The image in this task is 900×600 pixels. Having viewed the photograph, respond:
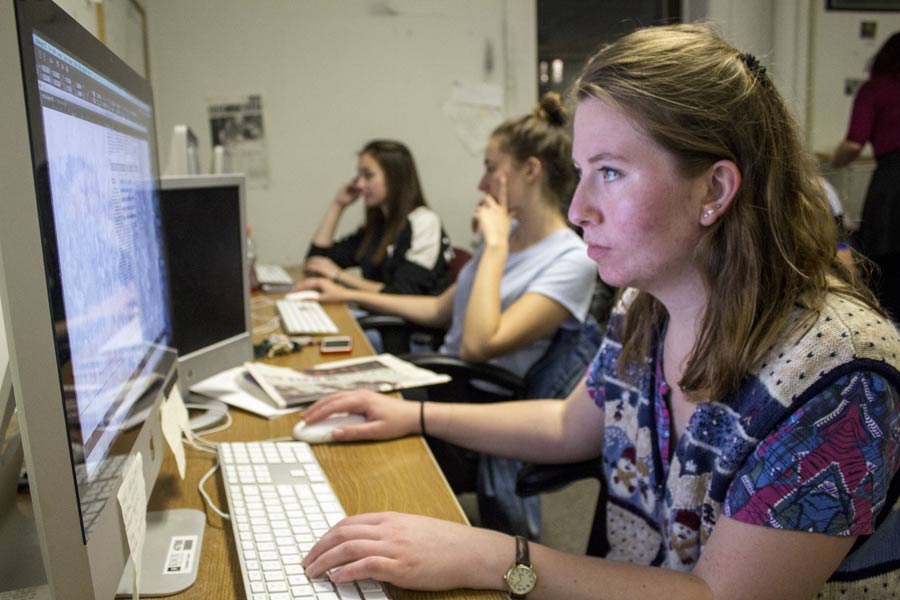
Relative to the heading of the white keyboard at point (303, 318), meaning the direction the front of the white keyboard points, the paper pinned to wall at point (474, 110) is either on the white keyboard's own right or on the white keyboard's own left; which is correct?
on the white keyboard's own left

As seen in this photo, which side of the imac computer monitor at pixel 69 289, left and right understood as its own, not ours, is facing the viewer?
right

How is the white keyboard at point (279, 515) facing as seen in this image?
to the viewer's right

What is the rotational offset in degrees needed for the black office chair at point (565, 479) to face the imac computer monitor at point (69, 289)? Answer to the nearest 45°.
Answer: approximately 45° to its left

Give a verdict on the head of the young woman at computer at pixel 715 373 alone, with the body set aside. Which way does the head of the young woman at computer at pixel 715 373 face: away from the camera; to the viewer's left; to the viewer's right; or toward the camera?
to the viewer's left

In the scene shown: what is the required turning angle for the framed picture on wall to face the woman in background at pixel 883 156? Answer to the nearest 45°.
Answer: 0° — it already faces them

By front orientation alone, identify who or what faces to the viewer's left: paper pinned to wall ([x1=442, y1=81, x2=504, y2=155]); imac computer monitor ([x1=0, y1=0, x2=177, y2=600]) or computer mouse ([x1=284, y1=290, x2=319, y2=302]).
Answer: the computer mouse

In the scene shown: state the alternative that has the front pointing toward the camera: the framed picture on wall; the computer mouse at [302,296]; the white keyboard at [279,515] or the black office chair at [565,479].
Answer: the framed picture on wall

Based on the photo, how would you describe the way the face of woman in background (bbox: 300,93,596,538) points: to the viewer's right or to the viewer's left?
to the viewer's left

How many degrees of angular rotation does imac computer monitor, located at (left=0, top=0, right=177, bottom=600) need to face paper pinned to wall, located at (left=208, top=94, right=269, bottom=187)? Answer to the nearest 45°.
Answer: approximately 90° to its left

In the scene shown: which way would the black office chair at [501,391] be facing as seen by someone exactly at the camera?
facing to the left of the viewer

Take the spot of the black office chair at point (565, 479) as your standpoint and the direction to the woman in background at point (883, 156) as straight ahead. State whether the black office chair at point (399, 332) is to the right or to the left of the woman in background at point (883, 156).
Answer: left

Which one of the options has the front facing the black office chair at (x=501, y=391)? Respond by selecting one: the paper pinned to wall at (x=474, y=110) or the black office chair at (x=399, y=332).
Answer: the paper pinned to wall

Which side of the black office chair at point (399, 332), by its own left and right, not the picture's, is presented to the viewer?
left

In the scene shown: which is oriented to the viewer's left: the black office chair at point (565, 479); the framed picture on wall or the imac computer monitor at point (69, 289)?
the black office chair

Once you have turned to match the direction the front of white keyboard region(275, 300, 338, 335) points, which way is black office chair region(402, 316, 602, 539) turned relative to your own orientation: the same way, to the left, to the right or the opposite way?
the opposite way
